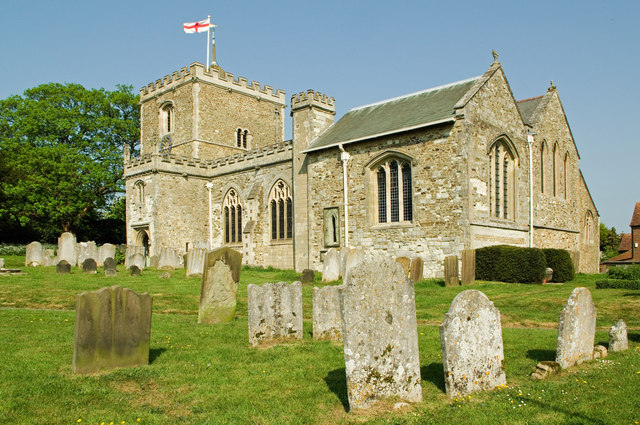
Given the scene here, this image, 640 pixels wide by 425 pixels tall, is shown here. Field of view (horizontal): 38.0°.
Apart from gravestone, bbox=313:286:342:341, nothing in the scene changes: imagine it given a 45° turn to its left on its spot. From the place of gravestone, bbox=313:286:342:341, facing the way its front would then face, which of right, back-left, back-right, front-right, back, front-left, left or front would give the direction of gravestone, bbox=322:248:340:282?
back-left

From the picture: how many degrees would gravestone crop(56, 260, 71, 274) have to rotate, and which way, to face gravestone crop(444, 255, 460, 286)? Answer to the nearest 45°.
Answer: approximately 45° to its left

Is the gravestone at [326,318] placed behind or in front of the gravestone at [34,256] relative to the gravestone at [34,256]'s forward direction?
in front

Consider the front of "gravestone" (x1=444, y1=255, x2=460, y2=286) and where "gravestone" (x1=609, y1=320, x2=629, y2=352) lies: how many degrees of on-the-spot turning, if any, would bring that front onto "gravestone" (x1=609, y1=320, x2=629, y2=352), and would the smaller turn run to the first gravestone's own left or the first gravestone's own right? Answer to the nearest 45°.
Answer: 0° — it already faces it

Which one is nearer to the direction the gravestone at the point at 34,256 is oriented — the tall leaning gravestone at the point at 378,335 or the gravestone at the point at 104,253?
the tall leaning gravestone

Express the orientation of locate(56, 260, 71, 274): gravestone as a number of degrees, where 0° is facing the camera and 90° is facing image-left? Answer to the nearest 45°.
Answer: approximately 0°

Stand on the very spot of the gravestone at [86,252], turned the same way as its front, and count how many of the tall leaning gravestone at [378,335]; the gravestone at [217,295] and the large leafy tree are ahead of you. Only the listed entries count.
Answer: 2

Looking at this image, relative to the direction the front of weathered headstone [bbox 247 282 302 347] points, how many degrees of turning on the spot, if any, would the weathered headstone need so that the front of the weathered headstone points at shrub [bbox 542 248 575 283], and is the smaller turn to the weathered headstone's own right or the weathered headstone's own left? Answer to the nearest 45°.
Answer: approximately 135° to the weathered headstone's own left
